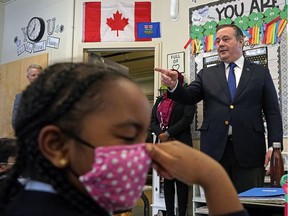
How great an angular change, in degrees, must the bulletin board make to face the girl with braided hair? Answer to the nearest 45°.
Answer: approximately 45° to its left

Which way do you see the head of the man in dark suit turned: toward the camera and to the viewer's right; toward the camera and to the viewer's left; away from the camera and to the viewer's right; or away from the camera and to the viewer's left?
toward the camera and to the viewer's left

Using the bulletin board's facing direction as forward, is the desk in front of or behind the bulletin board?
in front

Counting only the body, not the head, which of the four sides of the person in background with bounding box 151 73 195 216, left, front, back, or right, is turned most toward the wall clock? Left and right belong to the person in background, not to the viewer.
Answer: right

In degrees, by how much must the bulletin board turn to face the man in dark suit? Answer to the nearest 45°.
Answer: approximately 45° to its left

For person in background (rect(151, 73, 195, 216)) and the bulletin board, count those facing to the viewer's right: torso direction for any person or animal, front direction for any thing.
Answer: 0

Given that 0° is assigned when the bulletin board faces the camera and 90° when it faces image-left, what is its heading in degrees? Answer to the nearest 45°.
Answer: approximately 45°

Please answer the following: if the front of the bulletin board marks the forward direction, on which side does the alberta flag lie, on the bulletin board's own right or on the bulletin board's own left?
on the bulletin board's own right
